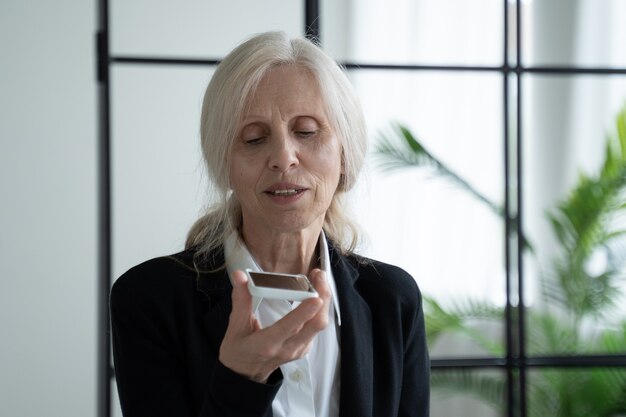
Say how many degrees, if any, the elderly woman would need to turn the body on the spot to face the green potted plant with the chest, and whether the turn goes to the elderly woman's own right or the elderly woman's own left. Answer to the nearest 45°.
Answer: approximately 135° to the elderly woman's own left

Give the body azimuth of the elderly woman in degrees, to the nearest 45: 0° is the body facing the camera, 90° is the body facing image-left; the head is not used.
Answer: approximately 0°
